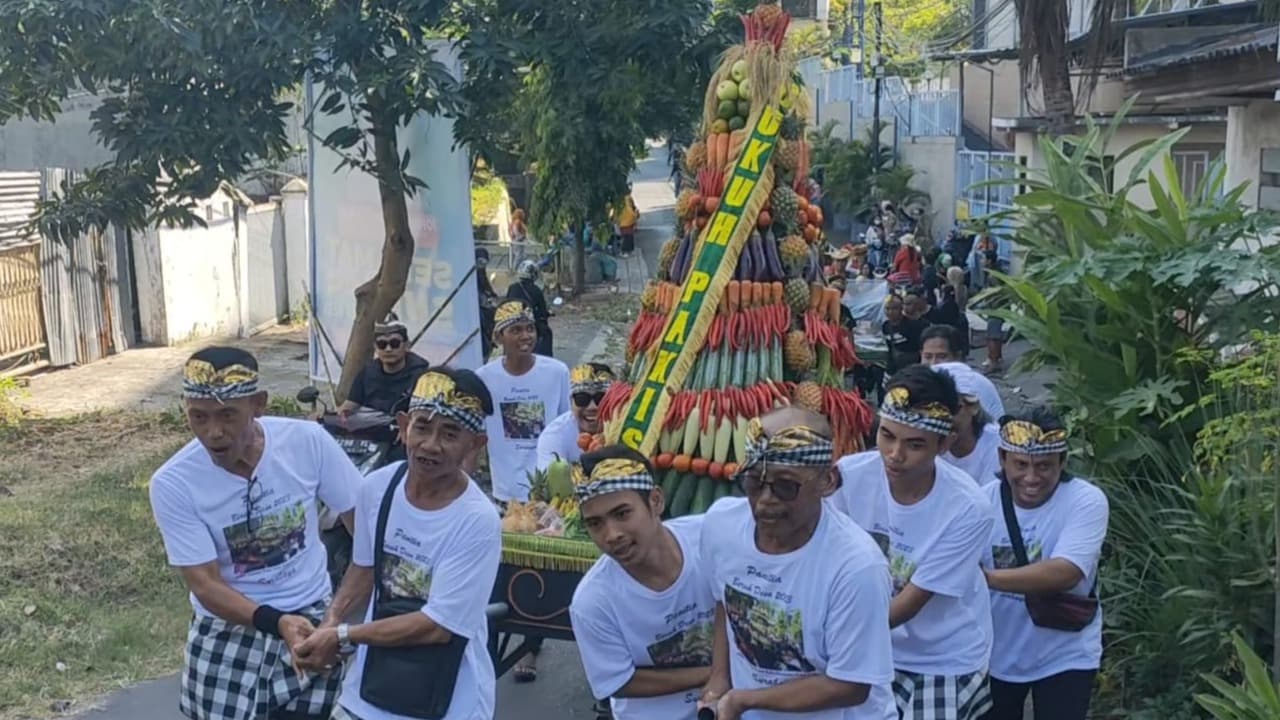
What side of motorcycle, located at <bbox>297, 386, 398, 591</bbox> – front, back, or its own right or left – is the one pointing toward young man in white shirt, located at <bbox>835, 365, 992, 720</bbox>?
left

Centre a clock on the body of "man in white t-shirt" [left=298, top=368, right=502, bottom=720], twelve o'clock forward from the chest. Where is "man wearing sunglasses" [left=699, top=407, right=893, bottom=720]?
The man wearing sunglasses is roughly at 9 o'clock from the man in white t-shirt.

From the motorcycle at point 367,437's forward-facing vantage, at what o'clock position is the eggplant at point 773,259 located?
The eggplant is roughly at 9 o'clock from the motorcycle.

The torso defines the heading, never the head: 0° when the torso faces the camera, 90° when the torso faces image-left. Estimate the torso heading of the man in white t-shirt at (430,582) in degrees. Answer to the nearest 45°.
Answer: approximately 45°

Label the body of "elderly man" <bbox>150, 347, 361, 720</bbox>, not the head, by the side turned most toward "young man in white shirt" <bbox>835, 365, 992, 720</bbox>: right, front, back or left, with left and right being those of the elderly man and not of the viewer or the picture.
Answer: left

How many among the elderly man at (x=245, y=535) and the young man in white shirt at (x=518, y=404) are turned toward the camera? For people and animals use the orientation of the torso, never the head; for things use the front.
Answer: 2

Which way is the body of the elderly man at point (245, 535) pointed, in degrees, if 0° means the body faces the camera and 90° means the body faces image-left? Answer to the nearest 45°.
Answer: approximately 0°

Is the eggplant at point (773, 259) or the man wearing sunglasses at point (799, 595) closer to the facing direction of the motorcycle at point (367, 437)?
the man wearing sunglasses

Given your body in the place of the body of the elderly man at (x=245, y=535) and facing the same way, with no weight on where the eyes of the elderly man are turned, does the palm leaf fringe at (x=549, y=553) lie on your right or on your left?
on your left

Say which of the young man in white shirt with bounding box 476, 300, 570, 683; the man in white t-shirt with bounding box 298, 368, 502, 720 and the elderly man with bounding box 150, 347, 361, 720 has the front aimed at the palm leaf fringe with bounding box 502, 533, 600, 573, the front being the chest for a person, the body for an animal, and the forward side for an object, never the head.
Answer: the young man in white shirt

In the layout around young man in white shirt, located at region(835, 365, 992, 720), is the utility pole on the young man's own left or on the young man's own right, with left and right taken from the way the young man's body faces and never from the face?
on the young man's own right

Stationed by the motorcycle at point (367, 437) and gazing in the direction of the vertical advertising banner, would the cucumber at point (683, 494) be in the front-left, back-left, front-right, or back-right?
back-right

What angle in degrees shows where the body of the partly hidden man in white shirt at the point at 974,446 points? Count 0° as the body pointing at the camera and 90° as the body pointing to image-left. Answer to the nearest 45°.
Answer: approximately 45°
